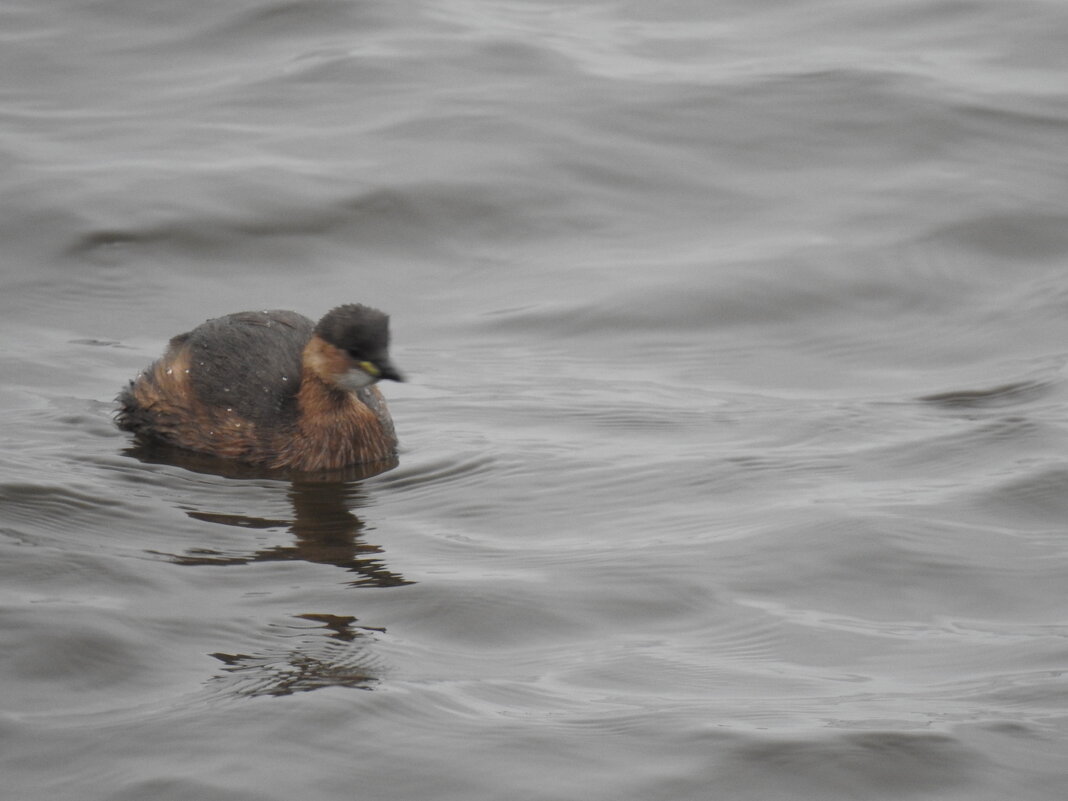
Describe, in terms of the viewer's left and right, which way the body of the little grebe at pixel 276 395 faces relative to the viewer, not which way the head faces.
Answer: facing the viewer and to the right of the viewer
